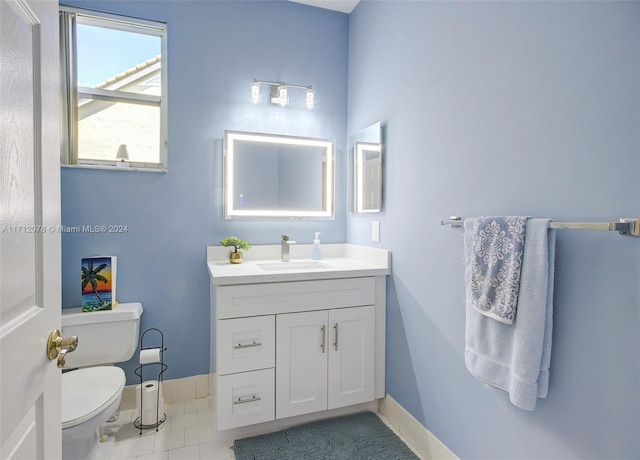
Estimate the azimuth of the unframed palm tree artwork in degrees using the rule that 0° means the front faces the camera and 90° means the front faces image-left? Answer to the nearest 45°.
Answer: approximately 0°

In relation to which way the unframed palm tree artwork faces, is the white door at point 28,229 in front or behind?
in front

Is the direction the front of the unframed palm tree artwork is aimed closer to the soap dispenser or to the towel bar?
the towel bar

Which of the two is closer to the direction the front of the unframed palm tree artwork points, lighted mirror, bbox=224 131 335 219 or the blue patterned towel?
the blue patterned towel

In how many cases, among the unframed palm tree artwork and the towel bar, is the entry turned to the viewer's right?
0

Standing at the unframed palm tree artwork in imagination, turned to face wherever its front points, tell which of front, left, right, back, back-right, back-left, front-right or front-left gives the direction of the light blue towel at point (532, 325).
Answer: front-left

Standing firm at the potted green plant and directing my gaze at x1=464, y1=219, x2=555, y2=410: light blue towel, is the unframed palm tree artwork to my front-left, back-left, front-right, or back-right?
back-right

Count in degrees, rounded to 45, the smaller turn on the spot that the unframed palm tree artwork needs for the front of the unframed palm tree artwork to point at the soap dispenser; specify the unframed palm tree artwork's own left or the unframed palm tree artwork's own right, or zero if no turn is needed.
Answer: approximately 90° to the unframed palm tree artwork's own left

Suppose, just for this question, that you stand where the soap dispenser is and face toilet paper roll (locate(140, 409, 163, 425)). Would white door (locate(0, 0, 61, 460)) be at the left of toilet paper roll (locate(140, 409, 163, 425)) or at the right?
left

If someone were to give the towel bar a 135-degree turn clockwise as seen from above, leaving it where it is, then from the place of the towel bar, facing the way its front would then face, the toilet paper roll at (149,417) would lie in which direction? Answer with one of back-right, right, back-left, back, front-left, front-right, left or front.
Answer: left

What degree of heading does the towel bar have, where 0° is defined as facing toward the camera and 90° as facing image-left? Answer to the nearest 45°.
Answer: approximately 45°

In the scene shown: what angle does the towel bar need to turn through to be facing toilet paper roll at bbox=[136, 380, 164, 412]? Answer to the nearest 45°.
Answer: approximately 45° to its right

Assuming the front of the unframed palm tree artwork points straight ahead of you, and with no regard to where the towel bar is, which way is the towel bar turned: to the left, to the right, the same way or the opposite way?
to the right
